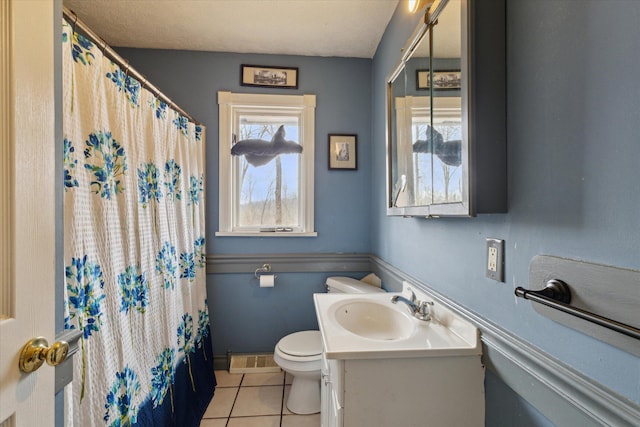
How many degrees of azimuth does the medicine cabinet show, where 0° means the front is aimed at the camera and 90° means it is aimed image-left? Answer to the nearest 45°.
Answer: approximately 45°

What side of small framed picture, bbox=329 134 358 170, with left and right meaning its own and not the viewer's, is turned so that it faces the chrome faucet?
front

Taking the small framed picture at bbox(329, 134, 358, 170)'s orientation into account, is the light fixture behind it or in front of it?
in front

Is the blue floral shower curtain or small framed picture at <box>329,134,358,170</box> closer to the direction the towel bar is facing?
the blue floral shower curtain

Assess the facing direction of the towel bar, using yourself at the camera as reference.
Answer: facing the viewer and to the left of the viewer

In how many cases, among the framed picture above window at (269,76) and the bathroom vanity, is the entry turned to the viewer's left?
1

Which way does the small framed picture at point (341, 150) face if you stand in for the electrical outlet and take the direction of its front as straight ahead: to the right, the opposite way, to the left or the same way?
to the left

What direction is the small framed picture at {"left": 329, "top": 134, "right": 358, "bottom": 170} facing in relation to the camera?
toward the camera

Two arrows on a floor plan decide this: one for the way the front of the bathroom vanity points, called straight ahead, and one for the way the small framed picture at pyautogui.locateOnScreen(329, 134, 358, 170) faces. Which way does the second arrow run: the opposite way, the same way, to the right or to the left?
to the left

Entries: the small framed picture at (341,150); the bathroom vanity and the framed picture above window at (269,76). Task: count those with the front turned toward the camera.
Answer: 2

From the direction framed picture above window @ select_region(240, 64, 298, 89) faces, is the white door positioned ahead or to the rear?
ahead

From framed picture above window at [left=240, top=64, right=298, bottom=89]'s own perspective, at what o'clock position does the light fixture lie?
The light fixture is roughly at 11 o'clock from the framed picture above window.

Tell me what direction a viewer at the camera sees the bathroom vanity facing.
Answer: facing to the left of the viewer

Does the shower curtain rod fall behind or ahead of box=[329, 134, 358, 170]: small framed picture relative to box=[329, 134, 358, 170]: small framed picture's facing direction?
ahead
